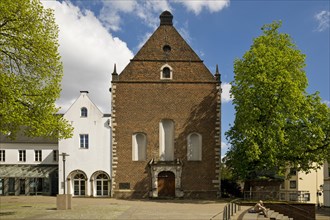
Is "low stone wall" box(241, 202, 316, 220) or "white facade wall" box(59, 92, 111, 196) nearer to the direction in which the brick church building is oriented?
the low stone wall

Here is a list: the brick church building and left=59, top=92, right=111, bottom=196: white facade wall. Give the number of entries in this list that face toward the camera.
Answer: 2

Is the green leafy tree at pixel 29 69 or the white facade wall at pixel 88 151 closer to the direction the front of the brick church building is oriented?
the green leafy tree

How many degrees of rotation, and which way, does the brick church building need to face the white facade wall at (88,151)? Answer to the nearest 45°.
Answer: approximately 90° to its right

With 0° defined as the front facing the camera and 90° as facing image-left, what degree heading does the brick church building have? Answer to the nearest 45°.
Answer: approximately 0°
